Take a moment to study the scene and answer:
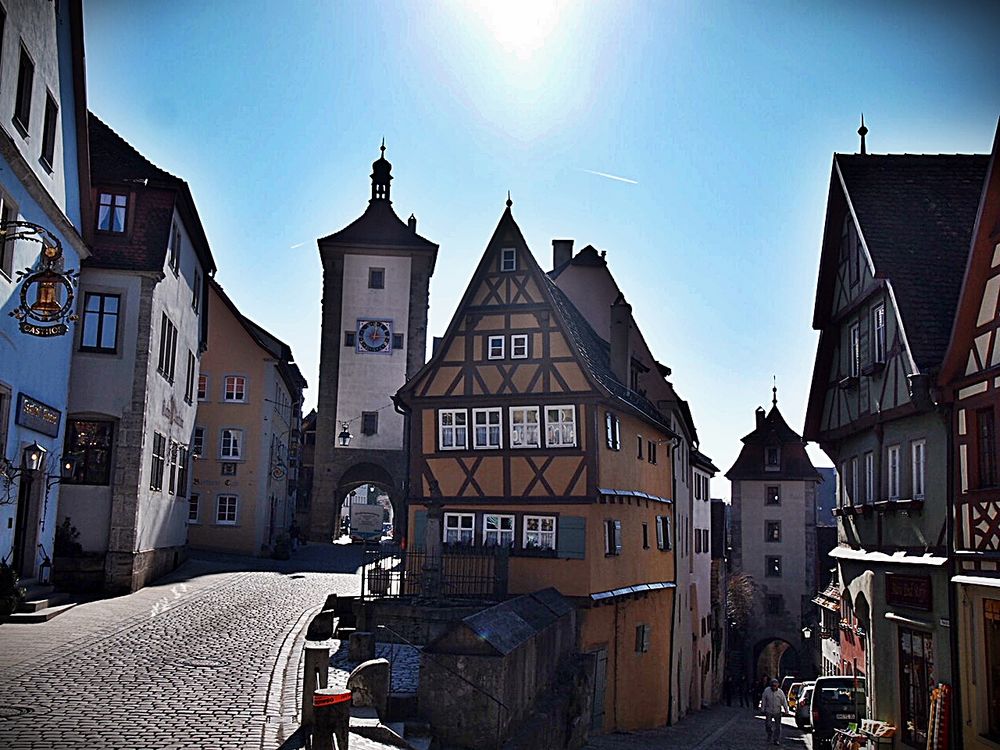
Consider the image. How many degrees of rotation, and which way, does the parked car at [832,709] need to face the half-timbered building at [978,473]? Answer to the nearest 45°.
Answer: approximately 180°

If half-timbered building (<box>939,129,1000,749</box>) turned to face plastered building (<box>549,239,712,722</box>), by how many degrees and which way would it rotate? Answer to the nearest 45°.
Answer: approximately 90° to its right

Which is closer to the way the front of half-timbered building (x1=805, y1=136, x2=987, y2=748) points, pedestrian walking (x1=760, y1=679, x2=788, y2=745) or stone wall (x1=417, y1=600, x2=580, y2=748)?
the stone wall

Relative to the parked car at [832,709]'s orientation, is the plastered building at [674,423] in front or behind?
in front

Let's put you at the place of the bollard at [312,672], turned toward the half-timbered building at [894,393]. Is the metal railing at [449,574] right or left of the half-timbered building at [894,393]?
left

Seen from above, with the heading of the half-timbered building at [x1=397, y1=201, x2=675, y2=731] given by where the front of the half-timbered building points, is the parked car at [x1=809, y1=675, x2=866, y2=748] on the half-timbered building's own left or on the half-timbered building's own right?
on the half-timbered building's own left

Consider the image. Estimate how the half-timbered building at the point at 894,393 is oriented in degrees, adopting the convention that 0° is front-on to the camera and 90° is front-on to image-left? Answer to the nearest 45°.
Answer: approximately 45°

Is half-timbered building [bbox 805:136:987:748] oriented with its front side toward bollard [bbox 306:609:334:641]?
yes

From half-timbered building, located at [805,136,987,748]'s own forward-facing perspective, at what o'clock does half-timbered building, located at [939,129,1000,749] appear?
half-timbered building, located at [939,129,1000,749] is roughly at 10 o'clock from half-timbered building, located at [805,136,987,748].

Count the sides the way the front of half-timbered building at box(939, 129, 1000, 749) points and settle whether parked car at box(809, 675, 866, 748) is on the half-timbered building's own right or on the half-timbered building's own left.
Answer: on the half-timbered building's own right

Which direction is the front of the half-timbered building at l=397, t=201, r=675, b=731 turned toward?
toward the camera

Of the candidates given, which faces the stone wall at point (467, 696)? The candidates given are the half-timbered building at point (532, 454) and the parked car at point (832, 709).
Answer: the half-timbered building

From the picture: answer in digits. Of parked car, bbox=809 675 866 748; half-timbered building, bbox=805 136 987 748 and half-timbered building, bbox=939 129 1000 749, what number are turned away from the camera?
1

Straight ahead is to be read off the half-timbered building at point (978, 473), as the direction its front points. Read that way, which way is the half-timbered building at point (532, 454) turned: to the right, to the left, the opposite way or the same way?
to the left
